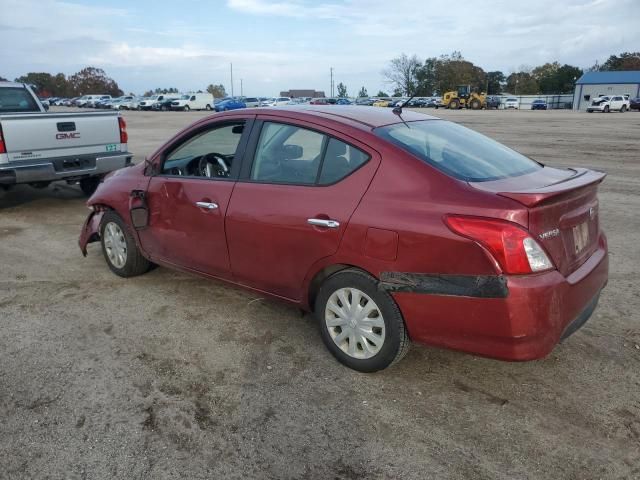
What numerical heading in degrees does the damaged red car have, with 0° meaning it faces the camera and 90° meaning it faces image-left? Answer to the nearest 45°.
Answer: approximately 135°

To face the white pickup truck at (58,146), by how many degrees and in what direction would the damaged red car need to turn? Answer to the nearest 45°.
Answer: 0° — it already faces it
